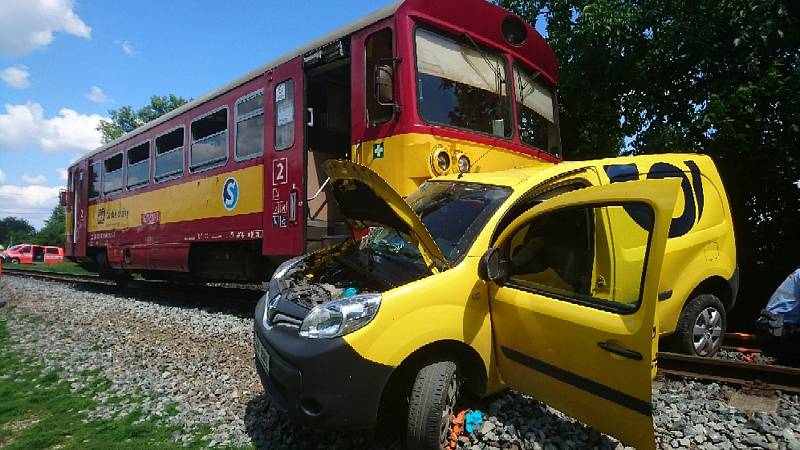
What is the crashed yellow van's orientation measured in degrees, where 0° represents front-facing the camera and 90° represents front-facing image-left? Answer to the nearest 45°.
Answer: approximately 45°

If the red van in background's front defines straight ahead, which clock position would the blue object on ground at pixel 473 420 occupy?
The blue object on ground is roughly at 9 o'clock from the red van in background.

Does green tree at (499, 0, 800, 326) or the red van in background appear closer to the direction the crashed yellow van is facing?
the red van in background

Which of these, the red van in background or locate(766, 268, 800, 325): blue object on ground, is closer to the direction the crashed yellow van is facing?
the red van in background

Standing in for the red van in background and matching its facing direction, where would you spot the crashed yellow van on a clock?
The crashed yellow van is roughly at 9 o'clock from the red van in background.

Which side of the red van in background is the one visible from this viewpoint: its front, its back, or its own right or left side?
left

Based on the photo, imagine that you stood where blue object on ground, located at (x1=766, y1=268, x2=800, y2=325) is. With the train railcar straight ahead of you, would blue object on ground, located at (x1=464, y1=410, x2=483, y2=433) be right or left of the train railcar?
left

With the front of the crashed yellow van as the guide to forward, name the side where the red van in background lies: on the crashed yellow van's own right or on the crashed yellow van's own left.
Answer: on the crashed yellow van's own right

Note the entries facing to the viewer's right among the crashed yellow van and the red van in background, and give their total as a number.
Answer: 0

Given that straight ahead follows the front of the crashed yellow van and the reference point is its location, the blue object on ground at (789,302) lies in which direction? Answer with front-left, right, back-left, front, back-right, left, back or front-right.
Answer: back

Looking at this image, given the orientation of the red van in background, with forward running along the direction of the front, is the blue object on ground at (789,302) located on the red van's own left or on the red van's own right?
on the red van's own left
